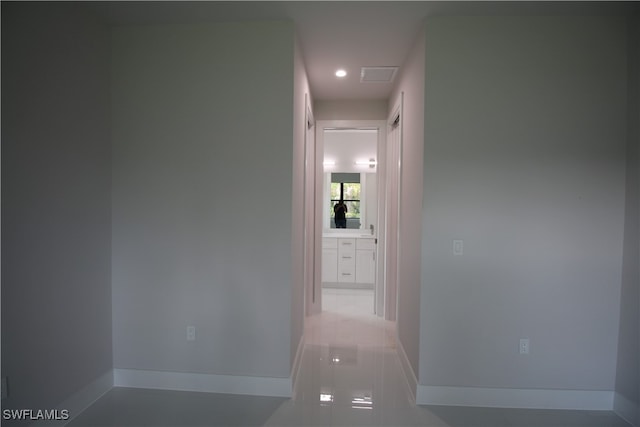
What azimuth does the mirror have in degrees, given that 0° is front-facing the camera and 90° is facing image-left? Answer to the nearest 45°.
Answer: approximately 0°

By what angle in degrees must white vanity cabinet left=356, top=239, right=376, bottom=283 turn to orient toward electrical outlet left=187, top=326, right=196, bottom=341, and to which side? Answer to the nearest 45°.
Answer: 0° — it already faces it

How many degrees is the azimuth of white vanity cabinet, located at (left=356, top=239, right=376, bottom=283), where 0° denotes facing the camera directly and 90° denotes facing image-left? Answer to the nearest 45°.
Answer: approximately 0°

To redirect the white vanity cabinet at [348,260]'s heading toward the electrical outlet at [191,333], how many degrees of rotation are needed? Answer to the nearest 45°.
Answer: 0° — it already faces it

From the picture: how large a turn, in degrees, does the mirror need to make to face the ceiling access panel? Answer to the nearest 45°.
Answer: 0° — it already faces it
